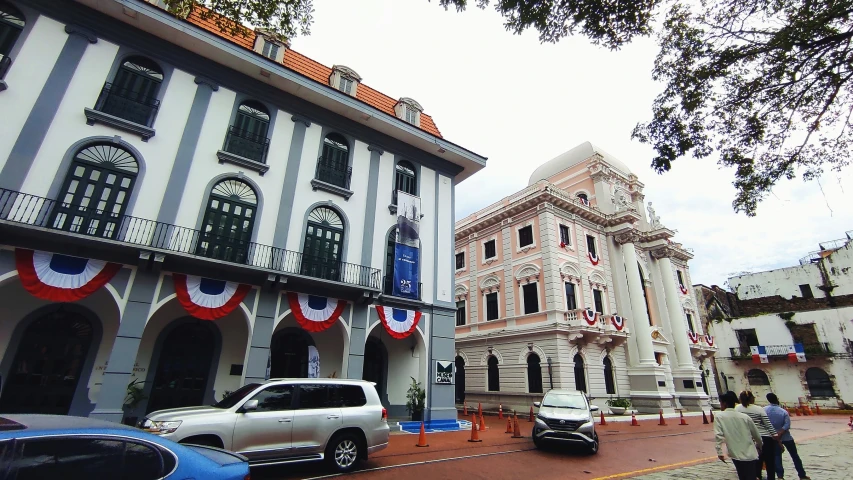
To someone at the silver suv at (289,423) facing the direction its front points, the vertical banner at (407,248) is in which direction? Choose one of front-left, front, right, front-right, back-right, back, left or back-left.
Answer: back-right

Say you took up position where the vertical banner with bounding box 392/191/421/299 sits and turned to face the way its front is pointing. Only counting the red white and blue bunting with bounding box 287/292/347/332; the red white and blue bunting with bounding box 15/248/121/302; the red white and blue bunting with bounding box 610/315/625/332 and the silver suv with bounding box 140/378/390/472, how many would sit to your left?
1

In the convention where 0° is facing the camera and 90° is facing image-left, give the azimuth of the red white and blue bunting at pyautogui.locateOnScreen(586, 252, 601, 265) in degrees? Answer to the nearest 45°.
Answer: approximately 315°

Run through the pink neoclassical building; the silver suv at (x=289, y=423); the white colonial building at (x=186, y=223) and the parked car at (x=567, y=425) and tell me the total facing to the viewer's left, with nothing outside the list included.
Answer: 1

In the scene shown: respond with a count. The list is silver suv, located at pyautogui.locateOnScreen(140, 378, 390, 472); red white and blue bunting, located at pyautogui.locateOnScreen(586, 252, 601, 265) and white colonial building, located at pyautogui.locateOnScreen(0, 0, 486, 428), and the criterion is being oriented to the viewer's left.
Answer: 1

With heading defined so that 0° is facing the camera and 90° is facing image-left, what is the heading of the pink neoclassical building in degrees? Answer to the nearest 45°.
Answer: approximately 315°

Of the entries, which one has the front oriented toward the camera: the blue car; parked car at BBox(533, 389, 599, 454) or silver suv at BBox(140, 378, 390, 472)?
the parked car

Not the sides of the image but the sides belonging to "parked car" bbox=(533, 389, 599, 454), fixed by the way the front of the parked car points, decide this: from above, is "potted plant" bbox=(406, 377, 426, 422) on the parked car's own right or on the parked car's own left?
on the parked car's own right

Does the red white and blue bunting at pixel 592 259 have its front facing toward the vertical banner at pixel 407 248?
no

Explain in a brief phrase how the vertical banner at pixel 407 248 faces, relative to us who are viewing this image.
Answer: facing the viewer and to the right of the viewer

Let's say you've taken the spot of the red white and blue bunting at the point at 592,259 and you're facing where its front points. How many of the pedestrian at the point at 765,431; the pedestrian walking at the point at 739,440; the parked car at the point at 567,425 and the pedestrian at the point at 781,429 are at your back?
0

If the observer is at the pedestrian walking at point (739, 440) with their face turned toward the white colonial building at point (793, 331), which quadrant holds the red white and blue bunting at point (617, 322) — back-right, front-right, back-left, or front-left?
front-left

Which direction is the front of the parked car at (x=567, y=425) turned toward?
toward the camera

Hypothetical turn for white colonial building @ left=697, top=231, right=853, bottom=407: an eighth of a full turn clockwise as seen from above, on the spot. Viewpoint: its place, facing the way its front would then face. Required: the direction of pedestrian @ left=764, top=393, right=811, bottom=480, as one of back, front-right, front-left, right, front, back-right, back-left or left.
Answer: left

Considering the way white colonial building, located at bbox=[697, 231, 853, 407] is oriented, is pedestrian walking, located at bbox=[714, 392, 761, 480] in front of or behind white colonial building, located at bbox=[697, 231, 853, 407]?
in front

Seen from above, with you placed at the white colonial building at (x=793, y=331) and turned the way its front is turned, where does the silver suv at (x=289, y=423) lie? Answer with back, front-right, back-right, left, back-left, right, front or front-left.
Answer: front-left

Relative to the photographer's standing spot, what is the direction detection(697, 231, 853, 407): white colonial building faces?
facing the viewer and to the left of the viewer

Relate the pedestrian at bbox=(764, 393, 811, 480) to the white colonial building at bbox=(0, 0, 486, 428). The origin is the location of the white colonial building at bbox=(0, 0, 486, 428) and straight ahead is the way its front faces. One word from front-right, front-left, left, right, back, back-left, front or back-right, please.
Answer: front
